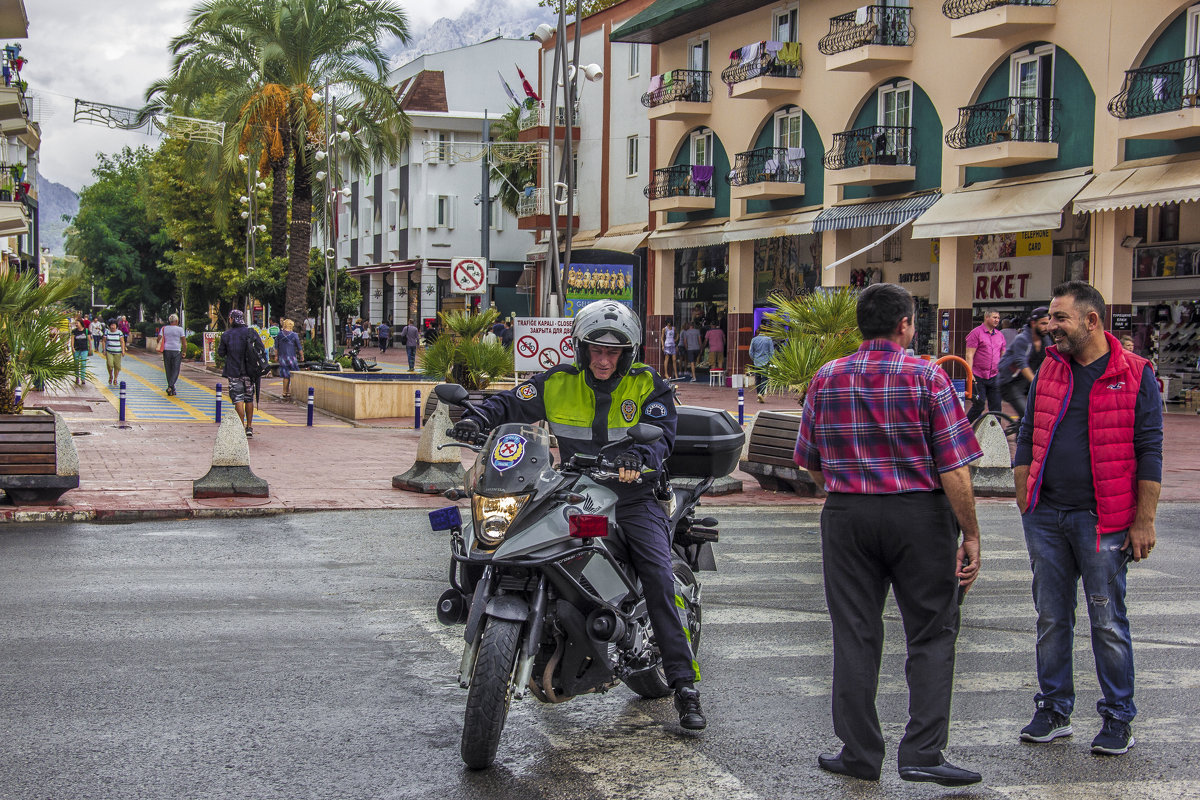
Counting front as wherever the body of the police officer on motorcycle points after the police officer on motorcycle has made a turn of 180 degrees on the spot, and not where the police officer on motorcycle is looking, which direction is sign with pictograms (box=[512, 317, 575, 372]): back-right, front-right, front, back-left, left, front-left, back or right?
front-left

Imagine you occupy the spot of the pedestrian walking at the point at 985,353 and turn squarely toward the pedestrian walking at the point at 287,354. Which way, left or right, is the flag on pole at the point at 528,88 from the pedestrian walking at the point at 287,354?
right

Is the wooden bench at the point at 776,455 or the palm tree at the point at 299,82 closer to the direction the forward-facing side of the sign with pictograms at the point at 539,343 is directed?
the wooden bench

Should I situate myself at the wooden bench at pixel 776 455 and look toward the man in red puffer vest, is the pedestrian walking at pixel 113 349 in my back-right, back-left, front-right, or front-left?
back-right

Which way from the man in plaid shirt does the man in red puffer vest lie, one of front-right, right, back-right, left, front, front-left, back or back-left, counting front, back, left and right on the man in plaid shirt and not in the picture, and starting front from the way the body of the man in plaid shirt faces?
front-right

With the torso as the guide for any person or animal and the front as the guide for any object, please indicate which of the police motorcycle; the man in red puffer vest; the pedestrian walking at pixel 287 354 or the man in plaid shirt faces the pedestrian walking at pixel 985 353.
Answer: the man in plaid shirt

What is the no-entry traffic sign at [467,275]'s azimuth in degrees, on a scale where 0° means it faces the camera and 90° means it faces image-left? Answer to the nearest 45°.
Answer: approximately 0°

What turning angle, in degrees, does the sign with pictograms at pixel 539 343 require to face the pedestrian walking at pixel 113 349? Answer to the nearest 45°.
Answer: approximately 135° to its right

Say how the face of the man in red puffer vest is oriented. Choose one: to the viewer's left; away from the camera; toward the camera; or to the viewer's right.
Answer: to the viewer's left

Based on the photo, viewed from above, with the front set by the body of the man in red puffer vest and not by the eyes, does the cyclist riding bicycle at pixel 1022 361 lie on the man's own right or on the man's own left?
on the man's own right
